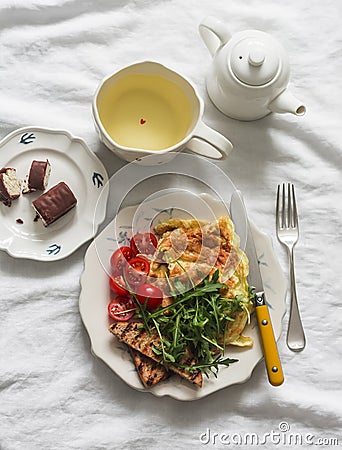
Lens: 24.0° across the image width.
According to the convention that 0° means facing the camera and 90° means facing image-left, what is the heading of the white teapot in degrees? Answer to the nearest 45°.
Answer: approximately 315°
